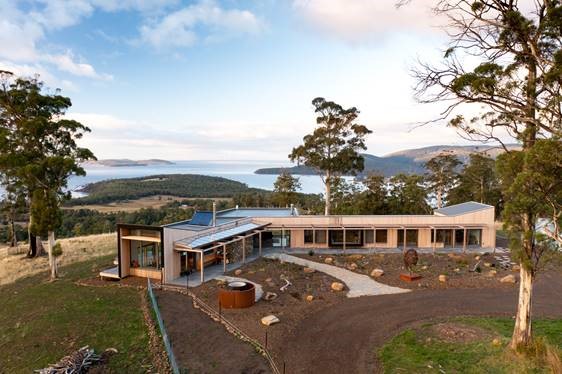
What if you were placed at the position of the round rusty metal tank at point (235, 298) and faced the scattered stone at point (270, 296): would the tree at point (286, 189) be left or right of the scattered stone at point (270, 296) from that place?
left

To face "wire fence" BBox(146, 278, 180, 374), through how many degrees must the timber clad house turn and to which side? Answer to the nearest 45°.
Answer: approximately 45° to its right

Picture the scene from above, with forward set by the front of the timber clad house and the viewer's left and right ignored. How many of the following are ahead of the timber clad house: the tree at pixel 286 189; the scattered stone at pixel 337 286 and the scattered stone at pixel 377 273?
2

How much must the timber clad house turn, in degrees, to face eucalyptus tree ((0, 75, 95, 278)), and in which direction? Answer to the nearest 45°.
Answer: approximately 90° to its right

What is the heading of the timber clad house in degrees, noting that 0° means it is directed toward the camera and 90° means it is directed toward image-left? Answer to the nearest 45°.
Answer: approximately 0°

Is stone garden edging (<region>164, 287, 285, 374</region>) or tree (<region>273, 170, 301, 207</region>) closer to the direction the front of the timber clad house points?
the stone garden edging

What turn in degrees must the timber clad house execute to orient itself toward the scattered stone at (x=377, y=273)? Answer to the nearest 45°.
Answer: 0° — it already faces it

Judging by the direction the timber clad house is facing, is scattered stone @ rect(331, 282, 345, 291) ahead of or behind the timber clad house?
ahead

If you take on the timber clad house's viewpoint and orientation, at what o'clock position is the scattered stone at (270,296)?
The scattered stone is roughly at 1 o'clock from the timber clad house.

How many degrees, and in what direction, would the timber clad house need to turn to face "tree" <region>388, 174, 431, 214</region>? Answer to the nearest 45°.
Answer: approximately 135° to its left

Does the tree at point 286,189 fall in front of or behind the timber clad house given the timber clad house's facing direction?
behind

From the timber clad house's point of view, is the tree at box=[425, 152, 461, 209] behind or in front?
behind
